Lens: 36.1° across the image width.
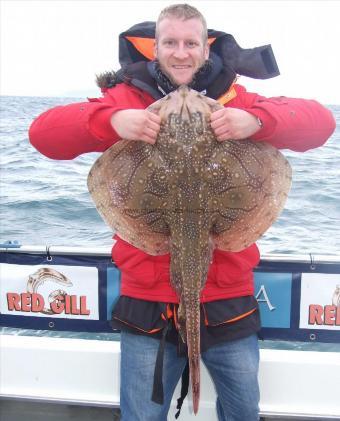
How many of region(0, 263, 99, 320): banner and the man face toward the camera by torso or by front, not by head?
2

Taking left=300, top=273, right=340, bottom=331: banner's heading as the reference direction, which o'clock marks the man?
The man is roughly at 1 o'clock from the banner.

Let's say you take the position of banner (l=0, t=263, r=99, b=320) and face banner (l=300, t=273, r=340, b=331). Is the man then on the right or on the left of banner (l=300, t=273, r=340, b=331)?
right

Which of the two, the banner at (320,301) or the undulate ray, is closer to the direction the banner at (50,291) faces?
the undulate ray

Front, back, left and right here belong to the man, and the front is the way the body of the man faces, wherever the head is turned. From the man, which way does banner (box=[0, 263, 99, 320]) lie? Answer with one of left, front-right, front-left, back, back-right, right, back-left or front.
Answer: back-right

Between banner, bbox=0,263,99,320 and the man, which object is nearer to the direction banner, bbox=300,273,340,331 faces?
the man

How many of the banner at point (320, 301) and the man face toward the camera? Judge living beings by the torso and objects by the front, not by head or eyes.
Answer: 2

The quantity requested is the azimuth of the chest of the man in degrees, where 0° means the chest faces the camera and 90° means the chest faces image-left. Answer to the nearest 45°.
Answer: approximately 0°
